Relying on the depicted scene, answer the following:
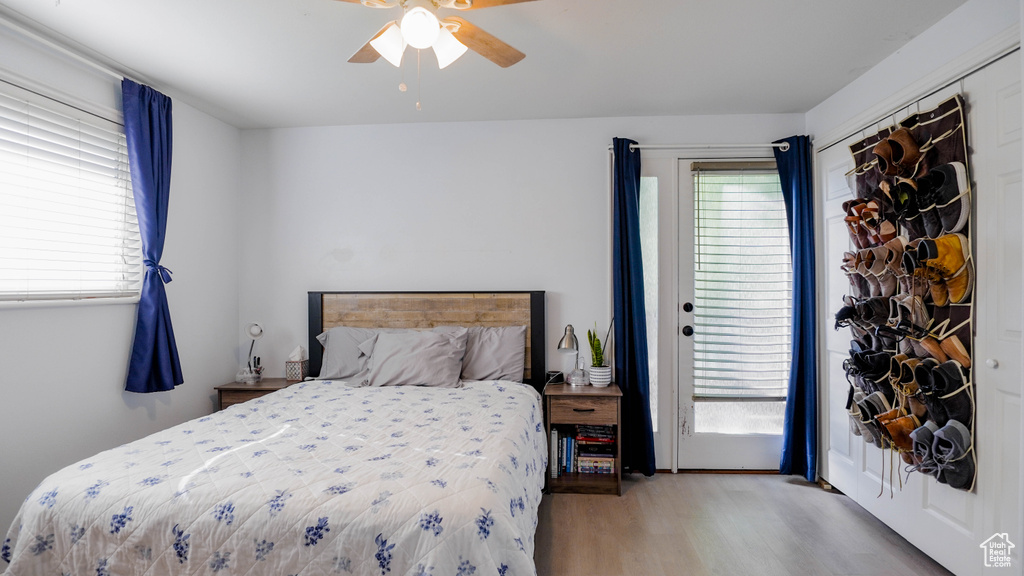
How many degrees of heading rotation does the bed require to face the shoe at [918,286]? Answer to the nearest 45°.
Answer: approximately 90° to its left

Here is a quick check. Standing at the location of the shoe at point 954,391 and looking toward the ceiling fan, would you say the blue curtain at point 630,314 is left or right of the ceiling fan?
right

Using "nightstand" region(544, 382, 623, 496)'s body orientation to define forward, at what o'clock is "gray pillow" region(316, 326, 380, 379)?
The gray pillow is roughly at 3 o'clock from the nightstand.

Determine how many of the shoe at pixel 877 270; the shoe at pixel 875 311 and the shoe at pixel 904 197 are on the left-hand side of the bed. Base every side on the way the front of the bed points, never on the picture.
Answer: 3

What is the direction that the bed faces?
toward the camera

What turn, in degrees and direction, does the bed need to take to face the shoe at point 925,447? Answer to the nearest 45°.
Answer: approximately 90° to its left

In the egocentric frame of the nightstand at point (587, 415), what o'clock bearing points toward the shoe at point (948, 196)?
The shoe is roughly at 10 o'clock from the nightstand.

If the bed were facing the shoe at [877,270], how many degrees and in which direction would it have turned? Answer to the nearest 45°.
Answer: approximately 90° to its left

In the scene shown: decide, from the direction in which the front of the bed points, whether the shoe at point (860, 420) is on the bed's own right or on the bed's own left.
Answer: on the bed's own left

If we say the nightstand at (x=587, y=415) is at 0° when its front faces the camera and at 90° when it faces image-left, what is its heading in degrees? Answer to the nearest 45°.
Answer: approximately 0°

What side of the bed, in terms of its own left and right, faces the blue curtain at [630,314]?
left

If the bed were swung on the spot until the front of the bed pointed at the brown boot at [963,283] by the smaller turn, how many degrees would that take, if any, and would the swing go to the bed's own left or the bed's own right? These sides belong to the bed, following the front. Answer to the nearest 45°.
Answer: approximately 90° to the bed's own left
